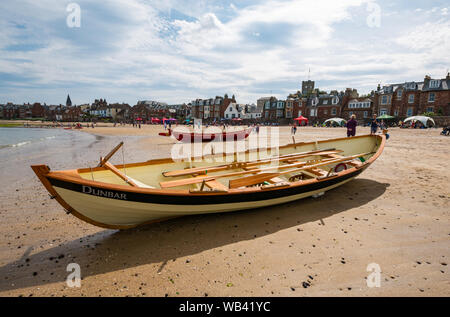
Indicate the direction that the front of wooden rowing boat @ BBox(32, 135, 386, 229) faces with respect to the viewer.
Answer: facing the viewer and to the left of the viewer
